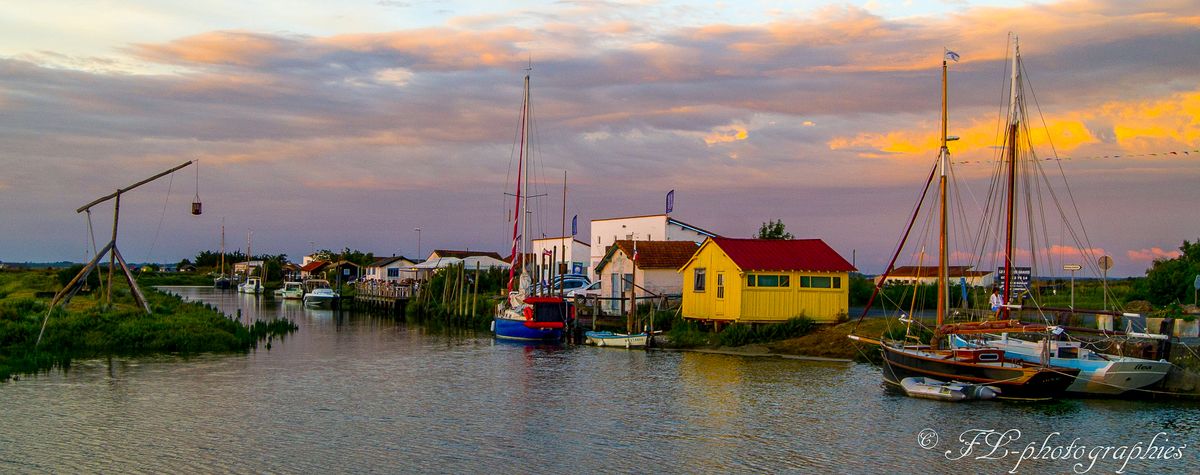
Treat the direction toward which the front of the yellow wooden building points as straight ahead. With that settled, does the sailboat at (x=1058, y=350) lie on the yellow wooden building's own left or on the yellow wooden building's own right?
on the yellow wooden building's own left

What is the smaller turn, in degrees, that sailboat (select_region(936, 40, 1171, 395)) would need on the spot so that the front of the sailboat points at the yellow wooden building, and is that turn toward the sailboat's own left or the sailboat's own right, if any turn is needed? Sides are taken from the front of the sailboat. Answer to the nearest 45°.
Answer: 0° — it already faces it

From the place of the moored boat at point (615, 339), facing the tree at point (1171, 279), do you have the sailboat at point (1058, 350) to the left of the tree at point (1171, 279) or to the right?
right

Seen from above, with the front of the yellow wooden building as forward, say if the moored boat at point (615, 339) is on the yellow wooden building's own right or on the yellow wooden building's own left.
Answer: on the yellow wooden building's own right

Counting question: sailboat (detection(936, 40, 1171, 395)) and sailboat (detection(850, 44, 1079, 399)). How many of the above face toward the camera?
0

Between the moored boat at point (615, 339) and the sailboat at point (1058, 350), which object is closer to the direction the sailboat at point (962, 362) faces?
the moored boat

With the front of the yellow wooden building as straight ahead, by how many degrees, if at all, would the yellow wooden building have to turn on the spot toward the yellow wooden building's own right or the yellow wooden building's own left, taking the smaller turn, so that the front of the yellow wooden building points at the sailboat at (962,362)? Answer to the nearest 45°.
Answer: approximately 90° to the yellow wooden building's own left

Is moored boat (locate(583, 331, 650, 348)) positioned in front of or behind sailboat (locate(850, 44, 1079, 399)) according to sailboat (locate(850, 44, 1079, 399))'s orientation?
in front

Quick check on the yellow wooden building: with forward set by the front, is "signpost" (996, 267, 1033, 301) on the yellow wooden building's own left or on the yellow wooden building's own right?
on the yellow wooden building's own left

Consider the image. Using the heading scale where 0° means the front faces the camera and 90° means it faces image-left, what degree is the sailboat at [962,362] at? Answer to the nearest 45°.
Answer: approximately 135°

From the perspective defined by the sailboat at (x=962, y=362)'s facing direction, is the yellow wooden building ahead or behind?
ahead

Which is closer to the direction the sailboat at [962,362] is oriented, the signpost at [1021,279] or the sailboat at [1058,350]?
the signpost
